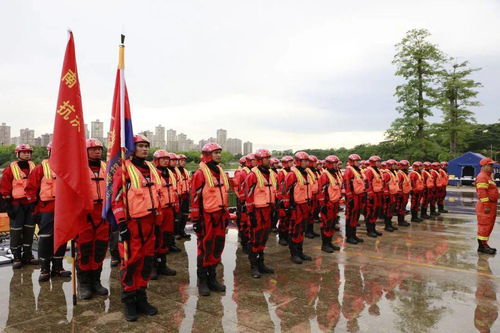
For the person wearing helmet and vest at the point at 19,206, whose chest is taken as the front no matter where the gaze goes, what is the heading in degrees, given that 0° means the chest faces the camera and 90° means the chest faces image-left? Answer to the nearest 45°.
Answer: approximately 315°

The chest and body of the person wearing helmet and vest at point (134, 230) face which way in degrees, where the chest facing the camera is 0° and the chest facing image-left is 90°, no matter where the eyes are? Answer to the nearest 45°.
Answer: approximately 315°

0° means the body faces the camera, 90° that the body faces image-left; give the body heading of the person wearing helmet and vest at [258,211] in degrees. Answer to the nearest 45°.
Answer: approximately 315°

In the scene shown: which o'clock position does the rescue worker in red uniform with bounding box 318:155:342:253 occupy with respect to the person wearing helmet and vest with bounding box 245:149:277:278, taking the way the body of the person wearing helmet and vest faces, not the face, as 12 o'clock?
The rescue worker in red uniform is roughly at 9 o'clock from the person wearing helmet and vest.

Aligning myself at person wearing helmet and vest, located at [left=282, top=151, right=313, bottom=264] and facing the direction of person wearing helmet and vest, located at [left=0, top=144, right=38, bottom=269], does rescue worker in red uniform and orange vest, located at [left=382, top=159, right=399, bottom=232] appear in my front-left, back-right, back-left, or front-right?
back-right

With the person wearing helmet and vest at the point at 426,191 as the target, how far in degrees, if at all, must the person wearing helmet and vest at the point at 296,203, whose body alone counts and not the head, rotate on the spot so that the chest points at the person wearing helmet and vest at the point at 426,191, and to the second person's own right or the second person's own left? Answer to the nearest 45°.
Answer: approximately 90° to the second person's own left

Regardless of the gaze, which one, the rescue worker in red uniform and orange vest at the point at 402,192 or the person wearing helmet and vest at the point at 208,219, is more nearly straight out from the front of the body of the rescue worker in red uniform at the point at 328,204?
the person wearing helmet and vest
